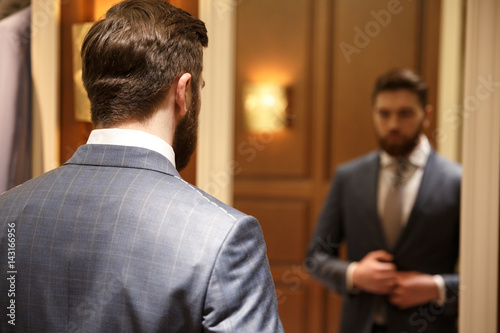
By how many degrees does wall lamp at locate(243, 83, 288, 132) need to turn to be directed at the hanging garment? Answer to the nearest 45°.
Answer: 0° — it already faces it

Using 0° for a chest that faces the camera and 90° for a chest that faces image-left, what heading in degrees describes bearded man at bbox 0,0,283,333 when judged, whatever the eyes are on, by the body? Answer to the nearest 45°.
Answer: approximately 225°

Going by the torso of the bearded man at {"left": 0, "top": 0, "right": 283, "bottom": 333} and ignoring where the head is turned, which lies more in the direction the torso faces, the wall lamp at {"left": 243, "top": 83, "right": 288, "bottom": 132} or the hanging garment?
the wall lamp

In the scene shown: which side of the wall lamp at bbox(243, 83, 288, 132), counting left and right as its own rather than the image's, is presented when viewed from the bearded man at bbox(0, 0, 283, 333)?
front

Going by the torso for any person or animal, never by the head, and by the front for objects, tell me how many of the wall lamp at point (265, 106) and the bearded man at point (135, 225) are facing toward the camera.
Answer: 1

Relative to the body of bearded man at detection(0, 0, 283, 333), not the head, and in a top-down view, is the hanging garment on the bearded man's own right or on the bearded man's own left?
on the bearded man's own left

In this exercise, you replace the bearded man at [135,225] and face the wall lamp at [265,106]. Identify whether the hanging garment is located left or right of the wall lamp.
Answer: left

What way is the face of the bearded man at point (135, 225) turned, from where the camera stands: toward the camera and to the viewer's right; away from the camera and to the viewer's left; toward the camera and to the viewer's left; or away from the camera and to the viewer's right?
away from the camera and to the viewer's right

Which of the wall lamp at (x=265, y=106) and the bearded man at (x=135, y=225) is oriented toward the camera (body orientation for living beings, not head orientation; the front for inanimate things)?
the wall lamp

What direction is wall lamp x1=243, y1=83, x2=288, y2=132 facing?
toward the camera

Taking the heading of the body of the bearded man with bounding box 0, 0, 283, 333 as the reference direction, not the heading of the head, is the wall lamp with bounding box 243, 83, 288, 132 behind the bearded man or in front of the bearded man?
in front
